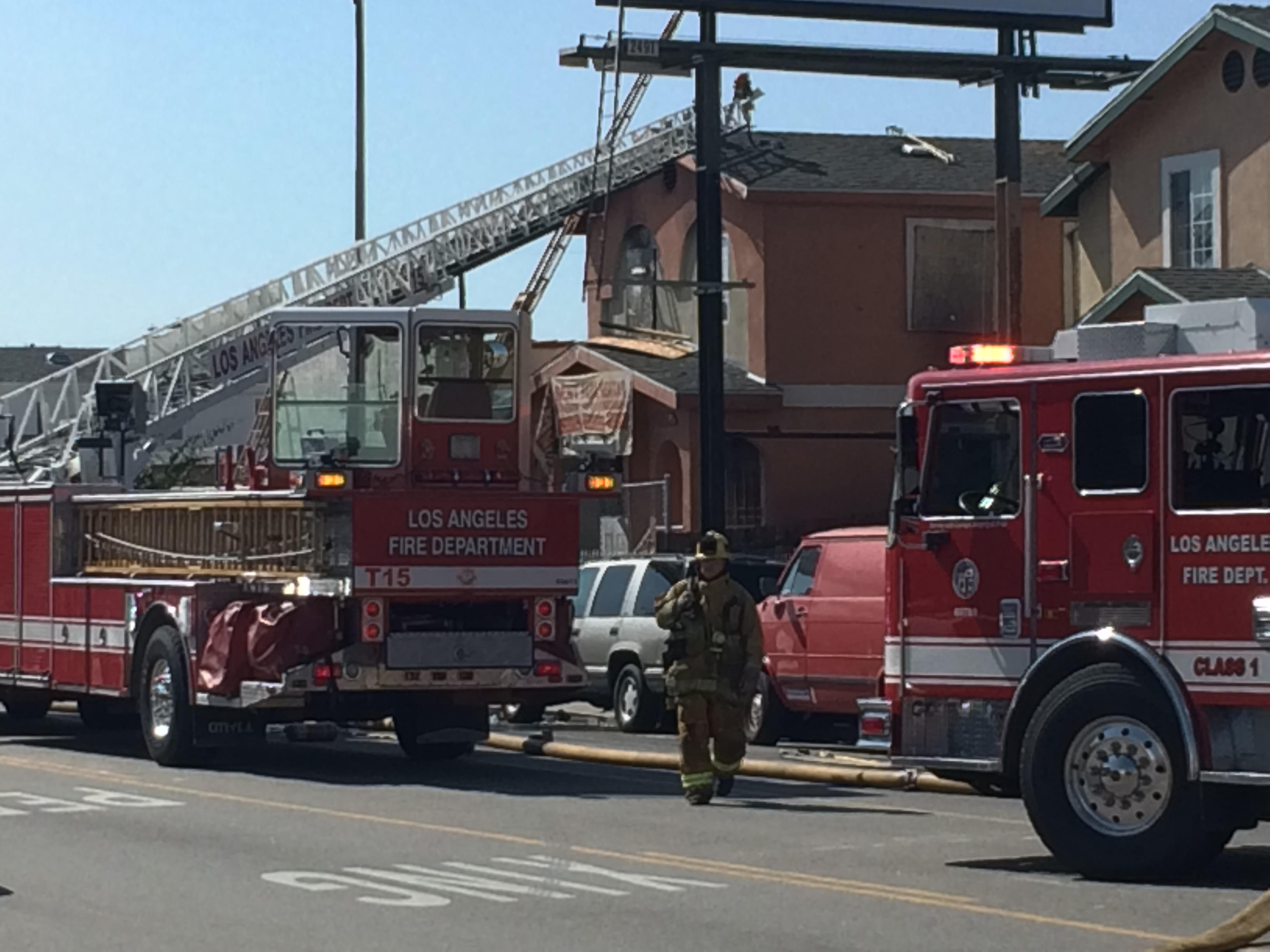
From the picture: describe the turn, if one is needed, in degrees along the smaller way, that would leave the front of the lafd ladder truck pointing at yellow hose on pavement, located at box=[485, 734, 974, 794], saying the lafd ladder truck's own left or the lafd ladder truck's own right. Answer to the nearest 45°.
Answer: approximately 135° to the lafd ladder truck's own right

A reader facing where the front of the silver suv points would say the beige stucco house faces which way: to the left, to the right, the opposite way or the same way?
to the left

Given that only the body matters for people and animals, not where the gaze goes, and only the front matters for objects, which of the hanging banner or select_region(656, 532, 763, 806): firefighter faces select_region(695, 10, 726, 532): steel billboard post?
the hanging banner

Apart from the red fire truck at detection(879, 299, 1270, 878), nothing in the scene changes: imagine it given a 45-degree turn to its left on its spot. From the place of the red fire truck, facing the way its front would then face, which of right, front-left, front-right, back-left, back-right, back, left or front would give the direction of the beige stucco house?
back-right

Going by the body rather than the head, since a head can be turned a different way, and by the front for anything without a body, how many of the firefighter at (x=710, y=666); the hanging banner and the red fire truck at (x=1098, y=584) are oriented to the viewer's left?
1

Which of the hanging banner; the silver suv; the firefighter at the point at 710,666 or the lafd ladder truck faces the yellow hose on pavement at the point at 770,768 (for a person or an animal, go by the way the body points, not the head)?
the hanging banner

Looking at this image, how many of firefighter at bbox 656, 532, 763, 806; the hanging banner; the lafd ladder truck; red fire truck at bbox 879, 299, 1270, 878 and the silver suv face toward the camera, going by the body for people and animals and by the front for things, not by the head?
2

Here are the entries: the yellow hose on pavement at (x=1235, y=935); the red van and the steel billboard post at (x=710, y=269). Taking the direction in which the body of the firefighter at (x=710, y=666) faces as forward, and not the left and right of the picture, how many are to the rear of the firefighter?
2

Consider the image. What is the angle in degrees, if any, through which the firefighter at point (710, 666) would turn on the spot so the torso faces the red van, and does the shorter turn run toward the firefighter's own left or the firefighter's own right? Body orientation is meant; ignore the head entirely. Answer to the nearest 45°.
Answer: approximately 180°

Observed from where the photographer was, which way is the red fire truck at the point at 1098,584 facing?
facing to the left of the viewer

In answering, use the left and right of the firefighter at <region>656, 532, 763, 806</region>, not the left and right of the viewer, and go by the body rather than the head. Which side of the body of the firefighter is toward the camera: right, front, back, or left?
front

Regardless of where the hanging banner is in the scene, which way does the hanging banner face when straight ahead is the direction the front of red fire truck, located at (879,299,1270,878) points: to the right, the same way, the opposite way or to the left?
to the left

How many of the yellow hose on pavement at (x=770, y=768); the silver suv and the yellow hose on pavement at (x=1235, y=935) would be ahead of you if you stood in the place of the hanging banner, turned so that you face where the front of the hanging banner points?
3

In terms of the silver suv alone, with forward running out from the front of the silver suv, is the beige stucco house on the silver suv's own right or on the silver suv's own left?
on the silver suv's own right

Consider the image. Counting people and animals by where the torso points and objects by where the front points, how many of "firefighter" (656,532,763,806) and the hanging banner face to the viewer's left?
0

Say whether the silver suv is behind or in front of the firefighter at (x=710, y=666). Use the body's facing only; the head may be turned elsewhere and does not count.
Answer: behind

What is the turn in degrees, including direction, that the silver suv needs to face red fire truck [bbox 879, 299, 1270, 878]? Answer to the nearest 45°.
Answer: approximately 135° to its left
